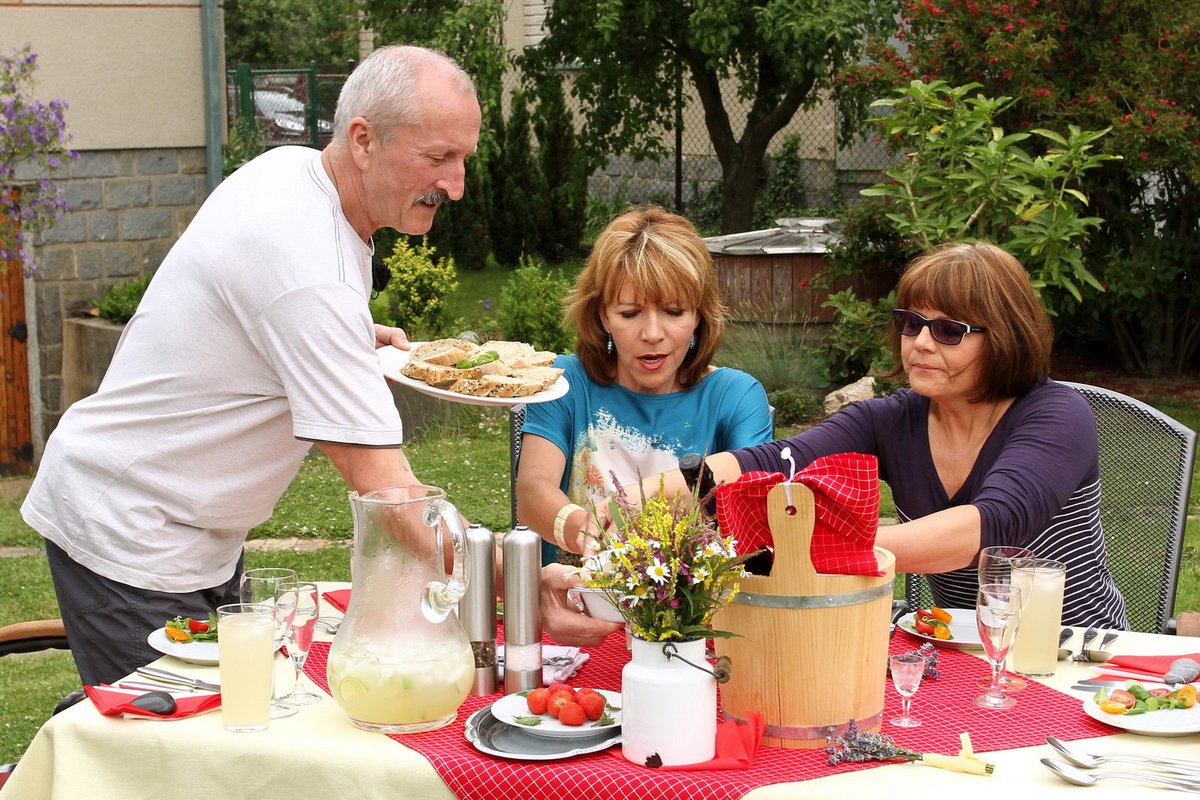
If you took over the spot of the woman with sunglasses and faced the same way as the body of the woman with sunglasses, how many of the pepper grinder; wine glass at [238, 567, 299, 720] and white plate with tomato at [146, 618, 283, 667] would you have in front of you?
3

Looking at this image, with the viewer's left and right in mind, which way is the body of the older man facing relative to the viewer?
facing to the right of the viewer

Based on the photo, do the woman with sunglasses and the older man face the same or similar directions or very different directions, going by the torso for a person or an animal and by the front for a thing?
very different directions

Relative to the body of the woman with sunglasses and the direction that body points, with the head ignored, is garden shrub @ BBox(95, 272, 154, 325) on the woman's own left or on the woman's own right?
on the woman's own right

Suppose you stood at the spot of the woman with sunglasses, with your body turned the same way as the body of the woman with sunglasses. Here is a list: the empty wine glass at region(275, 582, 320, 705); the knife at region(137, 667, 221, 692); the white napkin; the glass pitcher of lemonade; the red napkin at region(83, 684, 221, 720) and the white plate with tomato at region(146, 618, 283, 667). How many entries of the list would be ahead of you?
6

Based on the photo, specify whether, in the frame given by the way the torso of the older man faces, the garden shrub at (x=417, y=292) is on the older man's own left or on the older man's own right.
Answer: on the older man's own left

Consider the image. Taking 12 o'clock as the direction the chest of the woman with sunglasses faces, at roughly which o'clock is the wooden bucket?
The wooden bucket is roughly at 11 o'clock from the woman with sunglasses.

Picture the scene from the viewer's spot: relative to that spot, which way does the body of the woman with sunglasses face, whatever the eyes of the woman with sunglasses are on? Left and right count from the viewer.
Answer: facing the viewer and to the left of the viewer

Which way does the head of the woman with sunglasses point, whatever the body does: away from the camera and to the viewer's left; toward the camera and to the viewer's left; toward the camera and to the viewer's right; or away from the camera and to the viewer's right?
toward the camera and to the viewer's left

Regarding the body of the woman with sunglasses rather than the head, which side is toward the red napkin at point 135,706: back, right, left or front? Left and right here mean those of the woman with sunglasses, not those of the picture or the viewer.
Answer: front

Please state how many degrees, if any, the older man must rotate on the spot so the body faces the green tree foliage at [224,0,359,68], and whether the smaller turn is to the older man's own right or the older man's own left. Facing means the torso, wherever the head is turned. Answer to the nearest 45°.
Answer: approximately 90° to the older man's own left
